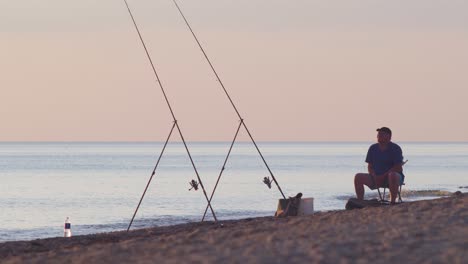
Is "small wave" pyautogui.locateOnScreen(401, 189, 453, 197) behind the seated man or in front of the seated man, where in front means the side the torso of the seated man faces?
behind

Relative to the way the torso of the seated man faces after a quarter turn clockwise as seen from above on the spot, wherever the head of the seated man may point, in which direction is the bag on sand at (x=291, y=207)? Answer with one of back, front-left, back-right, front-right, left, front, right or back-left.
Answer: front-left

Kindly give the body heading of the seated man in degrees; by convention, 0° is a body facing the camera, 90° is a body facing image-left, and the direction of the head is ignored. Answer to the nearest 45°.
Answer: approximately 45°

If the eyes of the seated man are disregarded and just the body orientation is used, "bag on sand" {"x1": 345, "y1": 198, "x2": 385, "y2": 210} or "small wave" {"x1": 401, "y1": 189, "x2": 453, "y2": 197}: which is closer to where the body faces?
the bag on sand
